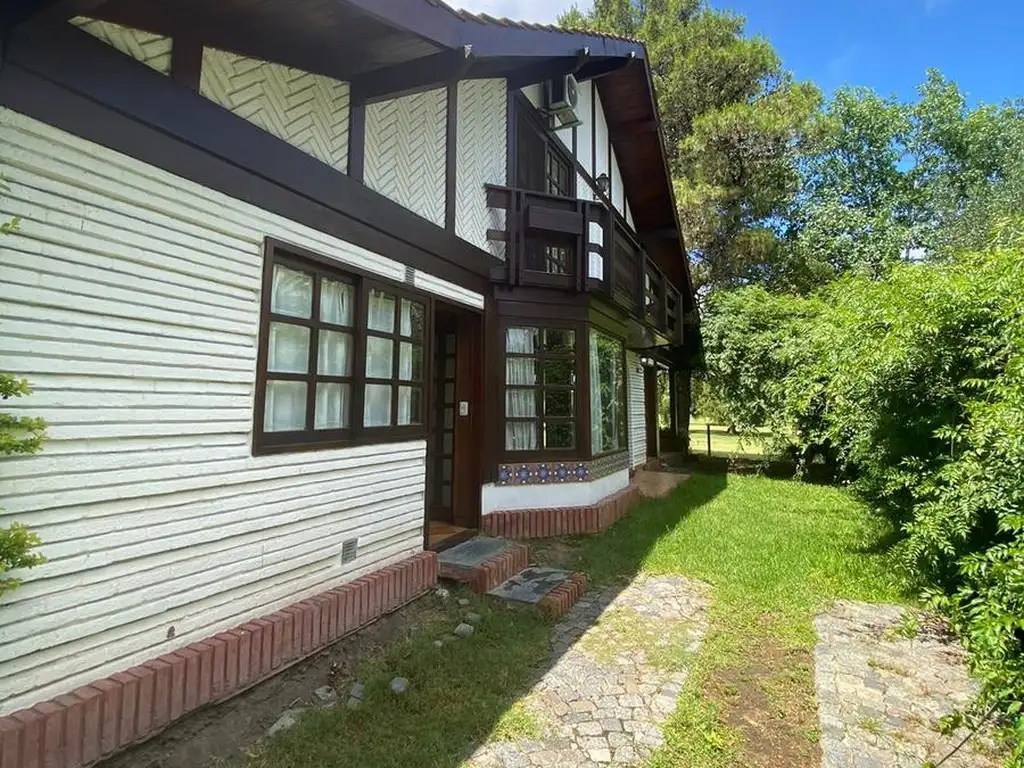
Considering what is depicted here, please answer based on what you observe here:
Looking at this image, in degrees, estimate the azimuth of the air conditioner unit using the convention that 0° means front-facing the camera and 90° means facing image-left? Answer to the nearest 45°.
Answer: approximately 315°

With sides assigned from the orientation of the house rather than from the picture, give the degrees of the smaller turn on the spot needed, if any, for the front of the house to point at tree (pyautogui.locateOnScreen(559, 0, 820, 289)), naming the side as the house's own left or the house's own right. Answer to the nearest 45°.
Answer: approximately 90° to the house's own left

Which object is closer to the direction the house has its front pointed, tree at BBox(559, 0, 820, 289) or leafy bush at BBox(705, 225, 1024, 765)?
the leafy bush

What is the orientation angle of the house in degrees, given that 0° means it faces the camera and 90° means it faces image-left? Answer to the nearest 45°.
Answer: approximately 315°

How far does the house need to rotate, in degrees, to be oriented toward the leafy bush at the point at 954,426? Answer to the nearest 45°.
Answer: approximately 45° to its left

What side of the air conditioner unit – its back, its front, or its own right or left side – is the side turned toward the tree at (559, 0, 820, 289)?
left
